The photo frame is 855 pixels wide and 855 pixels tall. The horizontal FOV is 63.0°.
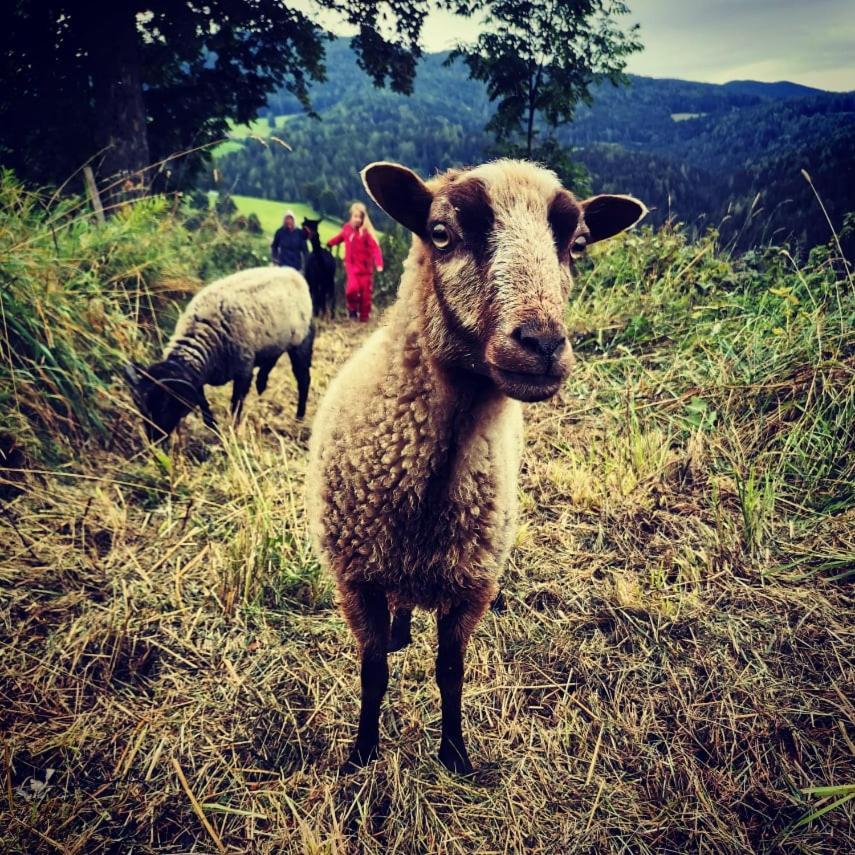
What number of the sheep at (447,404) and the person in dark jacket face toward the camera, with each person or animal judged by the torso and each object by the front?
2

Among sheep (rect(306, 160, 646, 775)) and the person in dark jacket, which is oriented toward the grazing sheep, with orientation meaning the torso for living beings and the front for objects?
the person in dark jacket

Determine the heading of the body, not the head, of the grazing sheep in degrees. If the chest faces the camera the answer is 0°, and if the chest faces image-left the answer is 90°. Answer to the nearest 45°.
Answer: approximately 45°

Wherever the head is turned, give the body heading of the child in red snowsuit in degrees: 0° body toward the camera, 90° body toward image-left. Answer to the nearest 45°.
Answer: approximately 0°

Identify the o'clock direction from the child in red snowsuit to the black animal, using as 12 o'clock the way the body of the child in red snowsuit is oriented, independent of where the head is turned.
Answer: The black animal is roughly at 4 o'clock from the child in red snowsuit.

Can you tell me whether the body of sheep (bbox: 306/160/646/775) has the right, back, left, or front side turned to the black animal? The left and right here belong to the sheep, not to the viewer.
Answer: back

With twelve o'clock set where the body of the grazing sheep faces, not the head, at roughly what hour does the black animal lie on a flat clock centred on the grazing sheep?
The black animal is roughly at 5 o'clock from the grazing sheep.

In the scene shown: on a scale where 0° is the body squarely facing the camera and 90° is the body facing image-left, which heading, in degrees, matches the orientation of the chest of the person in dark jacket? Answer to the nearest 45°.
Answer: approximately 0°
